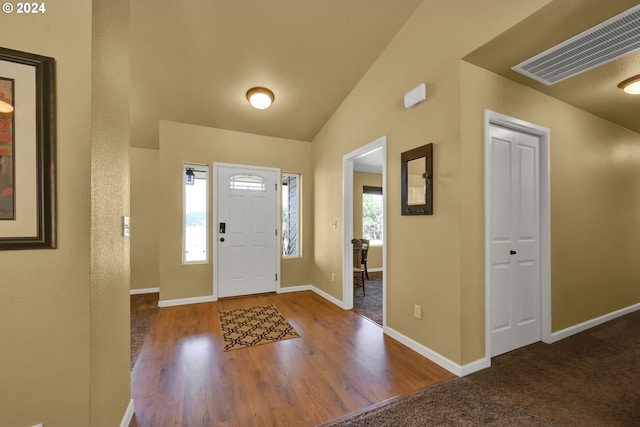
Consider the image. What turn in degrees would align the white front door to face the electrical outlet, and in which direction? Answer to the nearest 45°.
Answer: approximately 45° to its left

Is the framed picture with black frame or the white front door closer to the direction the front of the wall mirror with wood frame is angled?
the framed picture with black frame

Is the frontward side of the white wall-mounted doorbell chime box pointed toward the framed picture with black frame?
yes

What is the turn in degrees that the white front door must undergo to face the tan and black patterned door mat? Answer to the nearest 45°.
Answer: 0° — it already faces it

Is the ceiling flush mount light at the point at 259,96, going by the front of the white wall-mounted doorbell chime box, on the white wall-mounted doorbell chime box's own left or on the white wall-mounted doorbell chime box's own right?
on the white wall-mounted doorbell chime box's own right

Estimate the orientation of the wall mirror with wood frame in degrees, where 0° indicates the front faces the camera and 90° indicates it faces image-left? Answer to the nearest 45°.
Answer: approximately 45°

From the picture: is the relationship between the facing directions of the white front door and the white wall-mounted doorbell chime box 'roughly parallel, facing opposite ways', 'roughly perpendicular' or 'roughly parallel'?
roughly perpendicular

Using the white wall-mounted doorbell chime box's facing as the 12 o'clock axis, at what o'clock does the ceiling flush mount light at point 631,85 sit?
The ceiling flush mount light is roughly at 7 o'clock from the white wall-mounted doorbell chime box.

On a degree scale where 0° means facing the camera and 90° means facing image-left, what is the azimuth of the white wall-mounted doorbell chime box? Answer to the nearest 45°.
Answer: approximately 45°

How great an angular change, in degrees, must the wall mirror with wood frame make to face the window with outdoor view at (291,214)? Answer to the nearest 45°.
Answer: approximately 90° to its right

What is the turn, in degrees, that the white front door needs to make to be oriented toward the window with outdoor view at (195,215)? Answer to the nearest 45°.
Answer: approximately 90° to its right
